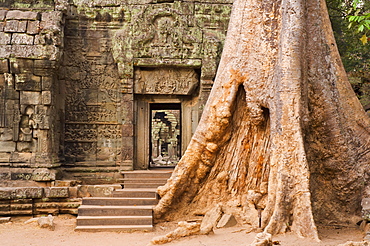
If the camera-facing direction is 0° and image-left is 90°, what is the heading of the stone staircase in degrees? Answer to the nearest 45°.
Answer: approximately 0°

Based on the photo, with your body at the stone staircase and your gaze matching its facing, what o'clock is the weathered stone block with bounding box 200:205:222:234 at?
The weathered stone block is roughly at 10 o'clock from the stone staircase.

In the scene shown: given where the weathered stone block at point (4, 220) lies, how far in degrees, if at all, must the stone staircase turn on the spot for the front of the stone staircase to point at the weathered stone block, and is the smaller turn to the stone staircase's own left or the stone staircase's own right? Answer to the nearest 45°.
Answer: approximately 90° to the stone staircase's own right

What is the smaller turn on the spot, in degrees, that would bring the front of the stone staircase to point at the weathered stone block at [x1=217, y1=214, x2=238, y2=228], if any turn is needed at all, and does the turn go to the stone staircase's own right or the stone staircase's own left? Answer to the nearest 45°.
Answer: approximately 45° to the stone staircase's own left

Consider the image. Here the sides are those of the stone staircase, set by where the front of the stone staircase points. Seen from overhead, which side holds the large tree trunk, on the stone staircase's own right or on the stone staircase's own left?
on the stone staircase's own left
